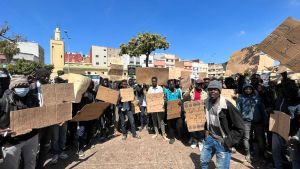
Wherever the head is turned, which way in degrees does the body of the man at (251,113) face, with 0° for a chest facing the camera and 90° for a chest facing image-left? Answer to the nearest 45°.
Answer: approximately 45°

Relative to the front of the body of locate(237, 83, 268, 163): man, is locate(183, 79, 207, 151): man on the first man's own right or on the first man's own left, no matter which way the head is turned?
on the first man's own right

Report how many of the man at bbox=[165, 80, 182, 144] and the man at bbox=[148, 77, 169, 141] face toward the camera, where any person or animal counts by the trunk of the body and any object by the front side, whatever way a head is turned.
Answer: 2

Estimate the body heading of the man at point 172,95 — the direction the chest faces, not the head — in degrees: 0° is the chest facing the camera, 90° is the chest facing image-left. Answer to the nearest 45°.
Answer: approximately 0°

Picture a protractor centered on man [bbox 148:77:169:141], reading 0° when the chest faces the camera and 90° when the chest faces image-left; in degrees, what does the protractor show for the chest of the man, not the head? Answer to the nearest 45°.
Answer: approximately 0°

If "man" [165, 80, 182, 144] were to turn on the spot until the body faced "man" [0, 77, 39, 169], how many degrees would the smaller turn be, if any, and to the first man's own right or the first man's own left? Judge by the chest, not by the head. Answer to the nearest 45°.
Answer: approximately 45° to the first man's own right

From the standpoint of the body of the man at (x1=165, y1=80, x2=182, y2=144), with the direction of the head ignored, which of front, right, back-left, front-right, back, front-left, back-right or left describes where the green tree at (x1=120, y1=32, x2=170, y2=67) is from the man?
back

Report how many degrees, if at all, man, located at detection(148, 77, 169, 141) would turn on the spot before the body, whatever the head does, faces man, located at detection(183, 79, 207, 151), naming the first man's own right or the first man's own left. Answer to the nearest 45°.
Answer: approximately 45° to the first man's own left
